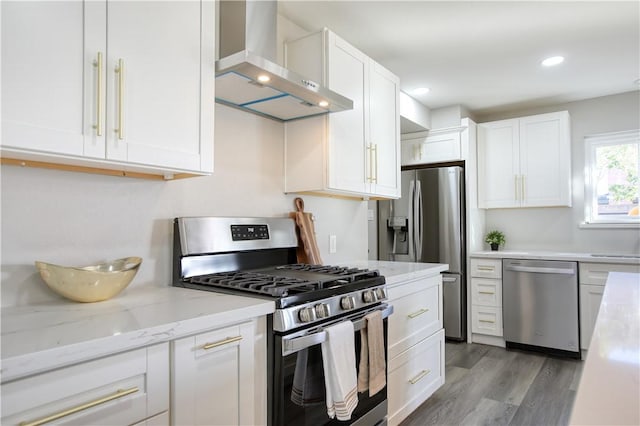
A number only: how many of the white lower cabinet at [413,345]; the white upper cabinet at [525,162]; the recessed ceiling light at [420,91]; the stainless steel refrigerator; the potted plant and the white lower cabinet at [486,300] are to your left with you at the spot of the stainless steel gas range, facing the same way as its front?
6

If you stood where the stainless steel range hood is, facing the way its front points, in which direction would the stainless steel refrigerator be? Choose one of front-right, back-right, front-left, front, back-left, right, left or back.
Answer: left

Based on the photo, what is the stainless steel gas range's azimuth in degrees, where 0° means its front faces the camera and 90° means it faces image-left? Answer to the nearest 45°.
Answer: approximately 315°

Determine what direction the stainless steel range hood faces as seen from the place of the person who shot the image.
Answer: facing the viewer and to the right of the viewer

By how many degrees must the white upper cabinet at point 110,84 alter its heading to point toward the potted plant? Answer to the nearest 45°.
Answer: approximately 45° to its left
